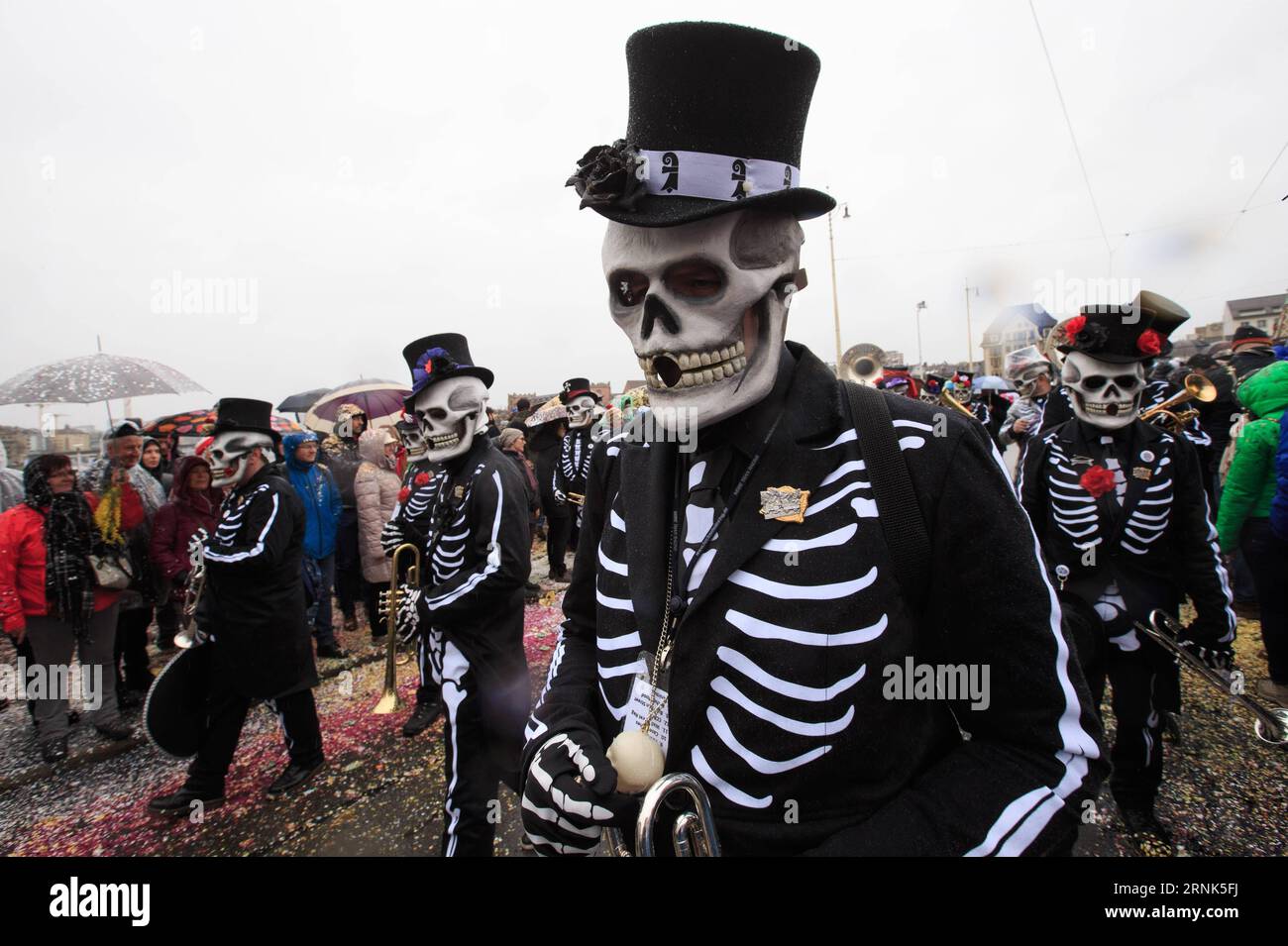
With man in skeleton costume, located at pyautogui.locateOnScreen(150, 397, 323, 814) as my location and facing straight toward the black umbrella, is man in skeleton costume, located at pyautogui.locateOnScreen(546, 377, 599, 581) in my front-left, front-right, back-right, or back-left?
front-right

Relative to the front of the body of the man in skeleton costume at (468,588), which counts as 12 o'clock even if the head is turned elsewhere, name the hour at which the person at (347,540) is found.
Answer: the person at (347,540) is roughly at 4 o'clock from the man in skeleton costume at (468,588).

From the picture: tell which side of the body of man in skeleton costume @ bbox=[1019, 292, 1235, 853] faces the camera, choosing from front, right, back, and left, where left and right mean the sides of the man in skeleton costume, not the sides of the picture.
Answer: front

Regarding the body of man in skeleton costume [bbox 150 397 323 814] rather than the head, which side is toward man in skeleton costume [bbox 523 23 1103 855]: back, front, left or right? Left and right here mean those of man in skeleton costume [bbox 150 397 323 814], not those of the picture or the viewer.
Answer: left

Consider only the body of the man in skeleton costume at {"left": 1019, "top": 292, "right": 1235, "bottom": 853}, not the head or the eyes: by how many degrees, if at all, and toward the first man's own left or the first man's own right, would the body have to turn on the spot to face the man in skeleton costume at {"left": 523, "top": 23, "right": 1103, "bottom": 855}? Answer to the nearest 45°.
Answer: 0° — they already face them

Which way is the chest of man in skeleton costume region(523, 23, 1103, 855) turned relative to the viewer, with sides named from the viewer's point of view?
facing the viewer and to the left of the viewer

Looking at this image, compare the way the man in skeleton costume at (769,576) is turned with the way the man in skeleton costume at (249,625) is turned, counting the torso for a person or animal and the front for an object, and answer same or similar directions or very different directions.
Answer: same or similar directions

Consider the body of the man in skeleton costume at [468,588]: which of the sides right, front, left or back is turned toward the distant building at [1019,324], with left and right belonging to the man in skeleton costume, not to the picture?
back

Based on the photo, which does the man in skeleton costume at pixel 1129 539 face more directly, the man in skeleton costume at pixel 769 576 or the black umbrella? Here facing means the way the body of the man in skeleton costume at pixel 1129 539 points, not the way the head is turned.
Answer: the man in skeleton costume

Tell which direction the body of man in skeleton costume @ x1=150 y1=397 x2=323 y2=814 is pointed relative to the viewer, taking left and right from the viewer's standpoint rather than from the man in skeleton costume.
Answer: facing to the left of the viewer
